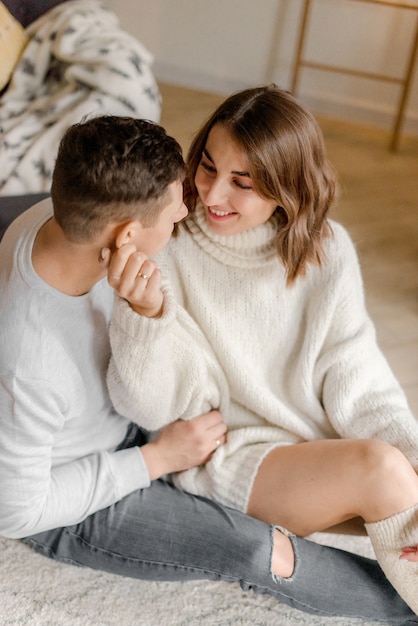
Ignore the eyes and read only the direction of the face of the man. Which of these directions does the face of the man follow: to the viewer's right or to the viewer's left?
to the viewer's right

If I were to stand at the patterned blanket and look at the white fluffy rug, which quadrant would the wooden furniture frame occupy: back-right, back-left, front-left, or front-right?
back-left

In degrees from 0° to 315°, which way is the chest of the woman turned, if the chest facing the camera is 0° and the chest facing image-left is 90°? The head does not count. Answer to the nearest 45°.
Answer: approximately 0°

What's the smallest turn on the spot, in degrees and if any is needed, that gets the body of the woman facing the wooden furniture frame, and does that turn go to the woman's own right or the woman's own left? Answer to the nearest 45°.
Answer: approximately 180°

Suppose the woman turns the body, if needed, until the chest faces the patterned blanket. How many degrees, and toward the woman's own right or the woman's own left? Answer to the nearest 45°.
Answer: approximately 135° to the woman's own right
